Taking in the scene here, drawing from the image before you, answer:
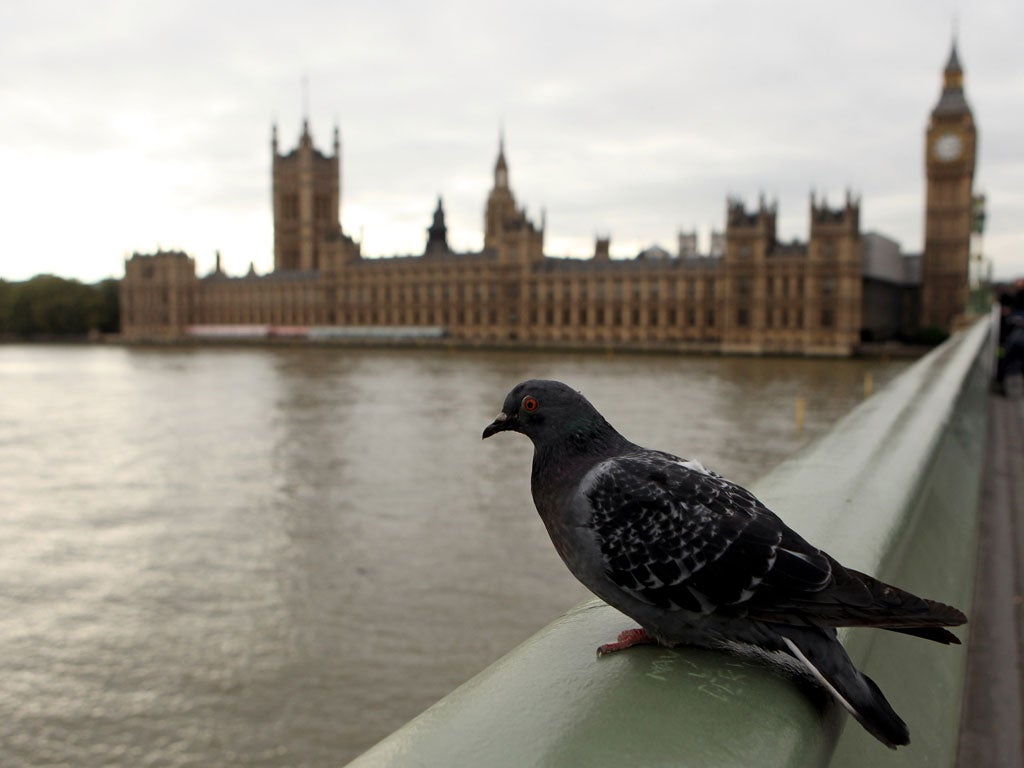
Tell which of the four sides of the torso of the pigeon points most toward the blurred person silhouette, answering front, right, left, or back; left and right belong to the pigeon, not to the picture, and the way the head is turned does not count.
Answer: right

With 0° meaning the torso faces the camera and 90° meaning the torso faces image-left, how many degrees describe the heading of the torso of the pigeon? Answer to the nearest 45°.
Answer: approximately 90°
